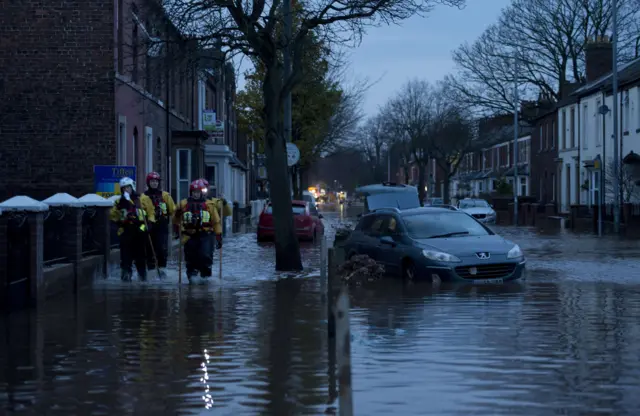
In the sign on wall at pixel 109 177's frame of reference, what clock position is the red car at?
The red car is roughly at 7 o'clock from the sign on wall.

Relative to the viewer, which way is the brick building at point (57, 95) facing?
to the viewer's right

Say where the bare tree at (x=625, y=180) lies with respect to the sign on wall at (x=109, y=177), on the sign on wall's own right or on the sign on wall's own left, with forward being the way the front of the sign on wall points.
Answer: on the sign on wall's own left

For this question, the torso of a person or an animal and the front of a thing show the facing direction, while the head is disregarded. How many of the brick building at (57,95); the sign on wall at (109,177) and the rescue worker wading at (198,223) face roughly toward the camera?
2

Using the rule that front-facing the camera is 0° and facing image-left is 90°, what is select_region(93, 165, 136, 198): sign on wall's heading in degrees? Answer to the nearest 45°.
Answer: approximately 0°

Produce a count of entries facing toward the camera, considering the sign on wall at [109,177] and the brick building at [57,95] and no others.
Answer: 1

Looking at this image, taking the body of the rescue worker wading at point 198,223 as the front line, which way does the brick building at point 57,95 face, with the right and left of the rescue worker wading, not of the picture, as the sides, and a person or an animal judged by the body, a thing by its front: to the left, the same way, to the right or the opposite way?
to the left

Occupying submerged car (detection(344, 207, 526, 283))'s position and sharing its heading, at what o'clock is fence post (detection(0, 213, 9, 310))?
The fence post is roughly at 3 o'clock from the submerged car.
